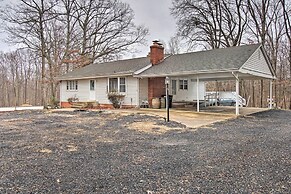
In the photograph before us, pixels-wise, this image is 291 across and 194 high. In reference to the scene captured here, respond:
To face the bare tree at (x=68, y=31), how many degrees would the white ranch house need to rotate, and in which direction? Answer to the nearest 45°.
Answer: approximately 90° to its right

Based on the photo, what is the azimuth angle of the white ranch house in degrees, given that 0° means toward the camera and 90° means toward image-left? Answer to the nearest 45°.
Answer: approximately 45°

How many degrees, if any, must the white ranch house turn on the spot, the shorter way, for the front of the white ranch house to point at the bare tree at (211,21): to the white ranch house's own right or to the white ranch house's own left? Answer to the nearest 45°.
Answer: approximately 180°
